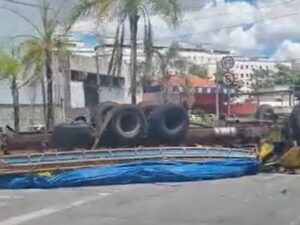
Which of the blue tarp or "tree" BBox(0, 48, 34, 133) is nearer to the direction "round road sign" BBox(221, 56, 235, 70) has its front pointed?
the blue tarp

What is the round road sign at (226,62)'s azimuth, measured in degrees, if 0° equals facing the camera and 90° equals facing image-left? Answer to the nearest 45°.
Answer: approximately 0°

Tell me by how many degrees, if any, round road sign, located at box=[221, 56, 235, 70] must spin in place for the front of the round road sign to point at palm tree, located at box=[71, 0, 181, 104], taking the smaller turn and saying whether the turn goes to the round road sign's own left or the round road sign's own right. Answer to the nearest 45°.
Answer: approximately 45° to the round road sign's own right

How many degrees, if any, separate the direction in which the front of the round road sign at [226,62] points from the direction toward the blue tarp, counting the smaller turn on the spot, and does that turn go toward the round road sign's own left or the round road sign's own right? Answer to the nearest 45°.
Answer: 0° — it already faces it

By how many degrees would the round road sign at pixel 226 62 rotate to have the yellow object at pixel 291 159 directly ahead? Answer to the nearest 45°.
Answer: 0° — it already faces it

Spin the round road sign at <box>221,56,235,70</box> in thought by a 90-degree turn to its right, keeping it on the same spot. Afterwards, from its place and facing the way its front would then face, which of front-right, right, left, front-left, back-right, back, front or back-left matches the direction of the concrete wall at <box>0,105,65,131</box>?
front-right
